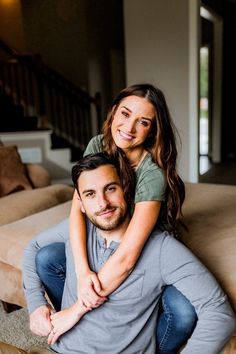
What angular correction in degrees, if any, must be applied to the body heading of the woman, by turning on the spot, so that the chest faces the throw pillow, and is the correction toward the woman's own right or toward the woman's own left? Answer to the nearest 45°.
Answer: approximately 90° to the woman's own right

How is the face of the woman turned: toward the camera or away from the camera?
toward the camera

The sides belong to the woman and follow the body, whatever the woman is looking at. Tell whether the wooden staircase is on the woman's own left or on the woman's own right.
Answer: on the woman's own right
